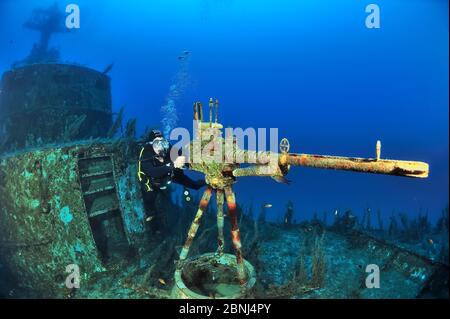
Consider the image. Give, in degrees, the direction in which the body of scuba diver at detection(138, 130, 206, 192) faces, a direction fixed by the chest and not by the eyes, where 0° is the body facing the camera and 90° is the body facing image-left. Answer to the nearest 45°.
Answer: approximately 315°
